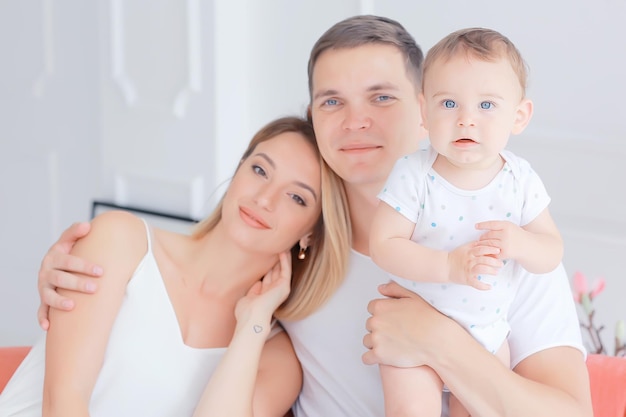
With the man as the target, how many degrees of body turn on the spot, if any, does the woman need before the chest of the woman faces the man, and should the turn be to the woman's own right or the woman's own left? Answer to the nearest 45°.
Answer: approximately 90° to the woman's own left

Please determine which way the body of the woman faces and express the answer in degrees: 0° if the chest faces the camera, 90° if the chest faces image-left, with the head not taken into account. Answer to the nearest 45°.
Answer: approximately 0°

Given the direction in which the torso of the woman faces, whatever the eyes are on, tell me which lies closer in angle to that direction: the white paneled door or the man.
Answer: the man

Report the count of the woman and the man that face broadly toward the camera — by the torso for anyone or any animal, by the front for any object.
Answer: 2

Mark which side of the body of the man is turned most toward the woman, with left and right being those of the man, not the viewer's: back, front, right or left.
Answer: right

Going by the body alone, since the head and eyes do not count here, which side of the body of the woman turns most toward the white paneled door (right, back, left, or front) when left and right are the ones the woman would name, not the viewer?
back

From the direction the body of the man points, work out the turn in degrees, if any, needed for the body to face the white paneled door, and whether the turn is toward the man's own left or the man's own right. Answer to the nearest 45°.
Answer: approximately 135° to the man's own right
